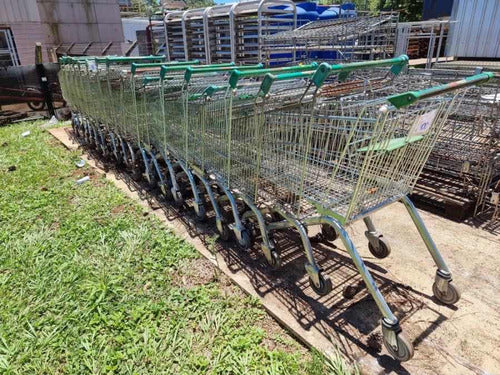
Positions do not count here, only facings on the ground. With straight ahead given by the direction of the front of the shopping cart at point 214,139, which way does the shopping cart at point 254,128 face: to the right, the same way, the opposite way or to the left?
the same way

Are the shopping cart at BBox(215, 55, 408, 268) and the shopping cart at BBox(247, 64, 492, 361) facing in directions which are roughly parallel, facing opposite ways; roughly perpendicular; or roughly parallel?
roughly parallel

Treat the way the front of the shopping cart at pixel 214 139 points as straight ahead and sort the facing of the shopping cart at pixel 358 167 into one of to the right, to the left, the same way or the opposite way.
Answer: the same way

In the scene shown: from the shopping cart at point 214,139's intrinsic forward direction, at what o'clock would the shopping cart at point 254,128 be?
the shopping cart at point 254,128 is roughly at 6 o'clock from the shopping cart at point 214,139.

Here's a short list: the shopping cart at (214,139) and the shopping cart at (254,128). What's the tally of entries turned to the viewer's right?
0

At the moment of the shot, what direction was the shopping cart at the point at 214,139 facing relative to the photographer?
facing away from the viewer and to the left of the viewer

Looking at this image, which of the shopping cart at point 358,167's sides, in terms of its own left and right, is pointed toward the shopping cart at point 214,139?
front

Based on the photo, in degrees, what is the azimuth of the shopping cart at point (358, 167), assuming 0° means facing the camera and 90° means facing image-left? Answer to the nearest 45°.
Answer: approximately 135°

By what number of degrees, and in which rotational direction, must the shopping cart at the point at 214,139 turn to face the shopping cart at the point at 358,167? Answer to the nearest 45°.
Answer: approximately 180°
